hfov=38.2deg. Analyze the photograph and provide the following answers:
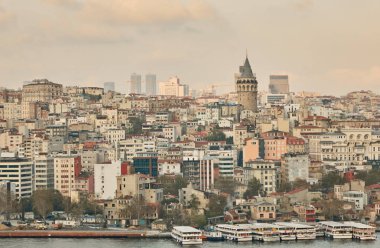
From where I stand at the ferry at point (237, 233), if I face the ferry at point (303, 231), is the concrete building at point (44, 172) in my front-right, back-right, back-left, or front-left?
back-left

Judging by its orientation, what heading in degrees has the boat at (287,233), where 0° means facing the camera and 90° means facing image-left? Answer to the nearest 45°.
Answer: approximately 135°

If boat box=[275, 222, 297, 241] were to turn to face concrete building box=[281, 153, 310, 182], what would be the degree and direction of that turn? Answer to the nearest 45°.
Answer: approximately 45° to its right

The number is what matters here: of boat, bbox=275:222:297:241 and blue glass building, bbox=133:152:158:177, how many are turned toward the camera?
1

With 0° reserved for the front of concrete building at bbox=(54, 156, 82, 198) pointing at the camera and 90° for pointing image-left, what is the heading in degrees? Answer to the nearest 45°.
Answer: approximately 0°

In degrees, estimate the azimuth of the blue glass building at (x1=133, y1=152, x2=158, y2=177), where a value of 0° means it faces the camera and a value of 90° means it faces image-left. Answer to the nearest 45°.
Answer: approximately 0°
